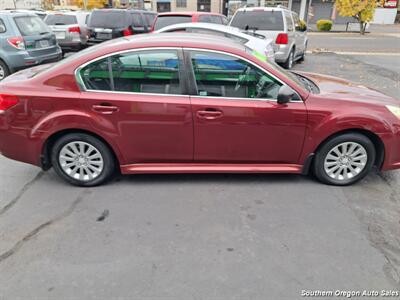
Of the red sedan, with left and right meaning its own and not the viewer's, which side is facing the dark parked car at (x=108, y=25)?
left

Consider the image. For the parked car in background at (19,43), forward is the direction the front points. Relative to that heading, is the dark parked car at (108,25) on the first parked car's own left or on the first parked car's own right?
on the first parked car's own right

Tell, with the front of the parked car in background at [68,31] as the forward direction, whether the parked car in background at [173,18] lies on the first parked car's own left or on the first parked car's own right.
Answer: on the first parked car's own right

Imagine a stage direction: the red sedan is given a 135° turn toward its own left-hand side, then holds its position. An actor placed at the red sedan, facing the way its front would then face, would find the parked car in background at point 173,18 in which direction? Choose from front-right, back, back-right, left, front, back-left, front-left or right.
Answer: front-right

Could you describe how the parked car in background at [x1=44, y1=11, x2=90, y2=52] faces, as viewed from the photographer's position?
facing away from the viewer and to the right of the viewer

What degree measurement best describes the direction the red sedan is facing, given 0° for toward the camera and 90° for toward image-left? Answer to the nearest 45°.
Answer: approximately 270°

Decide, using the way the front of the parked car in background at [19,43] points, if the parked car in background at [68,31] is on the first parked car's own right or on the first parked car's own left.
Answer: on the first parked car's own right

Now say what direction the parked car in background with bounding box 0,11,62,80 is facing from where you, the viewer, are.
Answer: facing away from the viewer and to the left of the viewer

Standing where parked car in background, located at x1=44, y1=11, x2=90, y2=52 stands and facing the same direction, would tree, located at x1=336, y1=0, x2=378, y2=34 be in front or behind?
in front

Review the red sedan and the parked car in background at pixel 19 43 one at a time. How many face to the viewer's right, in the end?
1

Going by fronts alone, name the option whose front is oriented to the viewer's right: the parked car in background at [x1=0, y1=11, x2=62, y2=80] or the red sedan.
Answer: the red sedan

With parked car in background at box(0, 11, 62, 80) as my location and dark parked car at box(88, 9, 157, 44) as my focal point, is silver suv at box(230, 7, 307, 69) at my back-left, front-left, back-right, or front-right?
front-right

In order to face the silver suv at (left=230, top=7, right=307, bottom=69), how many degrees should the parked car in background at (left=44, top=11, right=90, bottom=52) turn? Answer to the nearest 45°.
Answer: approximately 90° to its right
